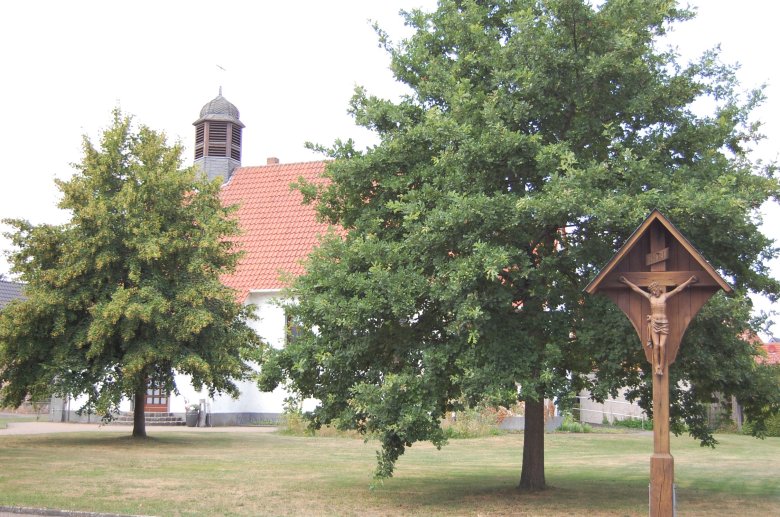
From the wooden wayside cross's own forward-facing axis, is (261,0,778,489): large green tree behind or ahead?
behind

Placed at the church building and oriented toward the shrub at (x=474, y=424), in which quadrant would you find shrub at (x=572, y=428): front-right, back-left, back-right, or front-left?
front-left

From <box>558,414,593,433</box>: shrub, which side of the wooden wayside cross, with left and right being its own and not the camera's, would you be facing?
back

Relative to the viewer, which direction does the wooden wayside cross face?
toward the camera

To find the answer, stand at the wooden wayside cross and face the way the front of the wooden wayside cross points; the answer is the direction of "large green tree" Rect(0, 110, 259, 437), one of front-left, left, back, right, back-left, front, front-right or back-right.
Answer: back-right

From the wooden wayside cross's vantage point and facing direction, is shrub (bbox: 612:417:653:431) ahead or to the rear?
to the rear

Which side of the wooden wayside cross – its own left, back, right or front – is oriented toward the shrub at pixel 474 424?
back
